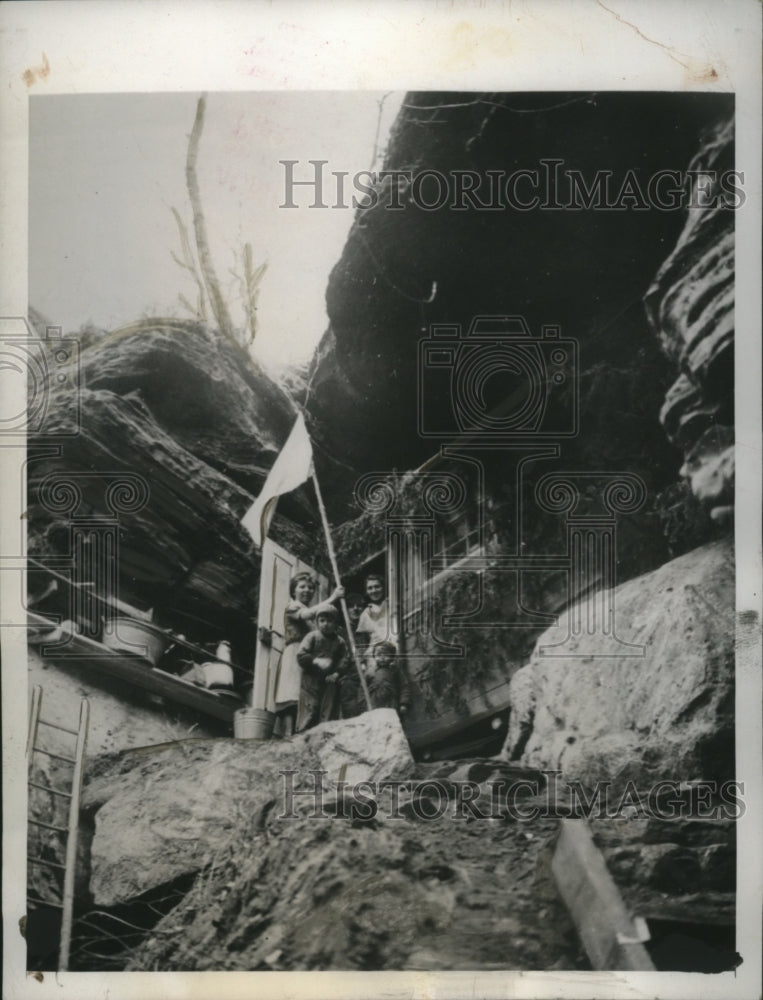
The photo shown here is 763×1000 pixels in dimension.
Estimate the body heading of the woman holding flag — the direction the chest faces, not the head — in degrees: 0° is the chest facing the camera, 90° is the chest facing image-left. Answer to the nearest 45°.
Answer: approximately 315°
